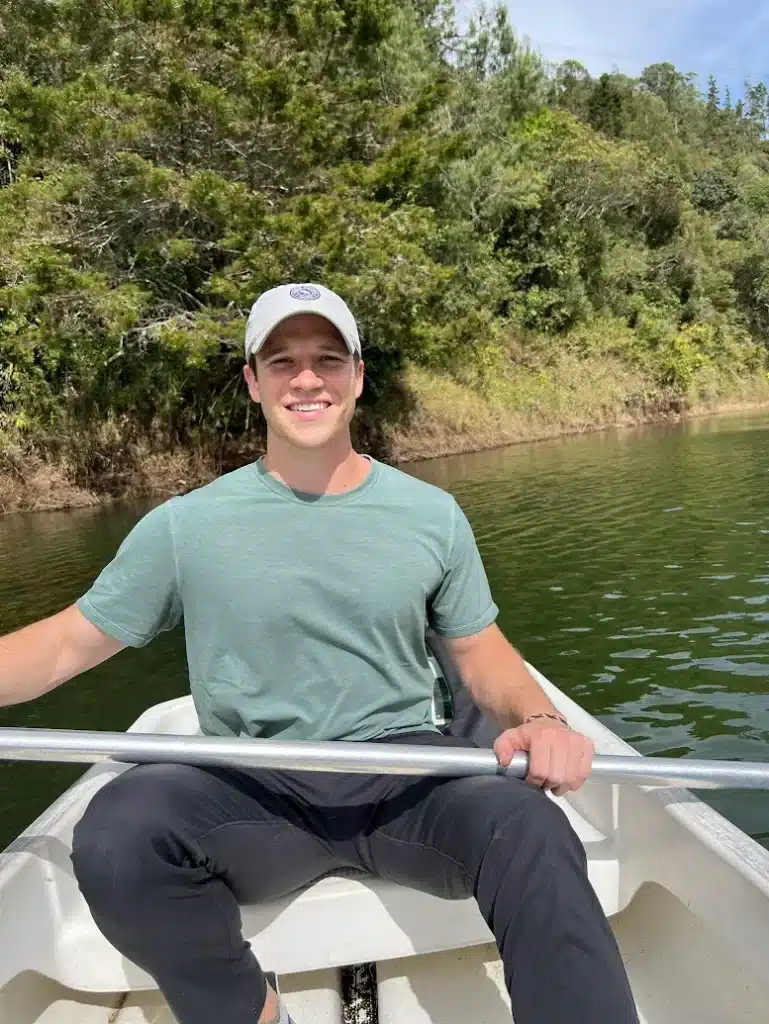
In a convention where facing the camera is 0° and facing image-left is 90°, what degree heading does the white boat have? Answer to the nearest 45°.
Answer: approximately 180°

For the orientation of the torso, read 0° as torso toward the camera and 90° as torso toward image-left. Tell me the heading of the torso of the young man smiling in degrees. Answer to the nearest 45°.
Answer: approximately 0°
